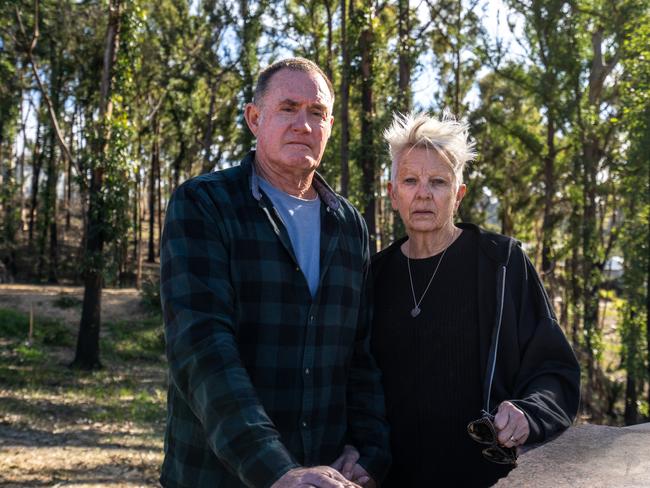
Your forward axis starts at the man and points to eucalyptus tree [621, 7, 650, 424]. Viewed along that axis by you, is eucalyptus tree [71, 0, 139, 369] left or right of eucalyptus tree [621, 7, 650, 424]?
left

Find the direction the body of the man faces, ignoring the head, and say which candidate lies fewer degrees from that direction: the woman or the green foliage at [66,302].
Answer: the woman

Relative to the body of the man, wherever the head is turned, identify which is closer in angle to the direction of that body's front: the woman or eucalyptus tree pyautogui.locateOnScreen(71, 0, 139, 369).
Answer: the woman

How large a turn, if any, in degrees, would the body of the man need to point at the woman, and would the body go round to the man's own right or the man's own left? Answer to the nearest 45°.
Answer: approximately 90° to the man's own left

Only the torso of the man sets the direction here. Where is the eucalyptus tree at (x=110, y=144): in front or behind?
behind

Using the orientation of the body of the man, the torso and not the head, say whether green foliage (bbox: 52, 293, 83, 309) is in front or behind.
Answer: behind

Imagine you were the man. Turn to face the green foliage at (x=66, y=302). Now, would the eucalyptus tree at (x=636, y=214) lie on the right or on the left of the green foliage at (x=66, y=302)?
right

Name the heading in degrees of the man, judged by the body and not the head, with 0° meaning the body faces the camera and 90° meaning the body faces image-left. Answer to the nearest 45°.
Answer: approximately 315°

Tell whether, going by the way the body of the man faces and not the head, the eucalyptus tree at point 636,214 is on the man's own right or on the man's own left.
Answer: on the man's own left
